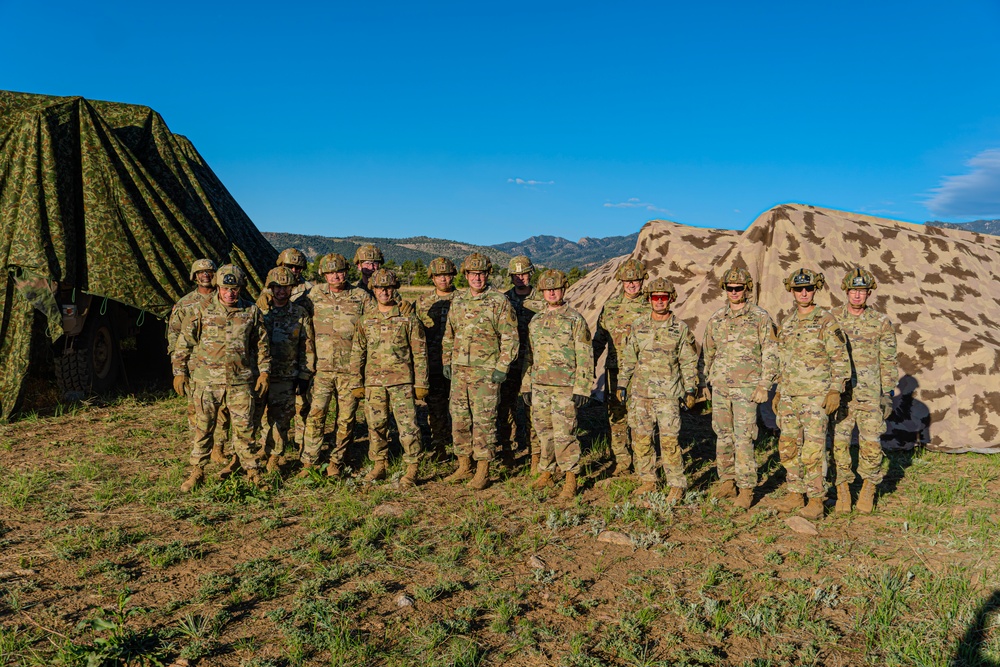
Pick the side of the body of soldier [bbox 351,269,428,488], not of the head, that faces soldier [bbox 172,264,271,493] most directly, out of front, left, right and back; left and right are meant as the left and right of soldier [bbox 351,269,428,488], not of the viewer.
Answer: right

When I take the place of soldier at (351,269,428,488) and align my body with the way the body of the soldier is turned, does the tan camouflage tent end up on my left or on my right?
on my left

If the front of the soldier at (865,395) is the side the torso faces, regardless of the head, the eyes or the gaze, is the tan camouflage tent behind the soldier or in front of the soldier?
behind

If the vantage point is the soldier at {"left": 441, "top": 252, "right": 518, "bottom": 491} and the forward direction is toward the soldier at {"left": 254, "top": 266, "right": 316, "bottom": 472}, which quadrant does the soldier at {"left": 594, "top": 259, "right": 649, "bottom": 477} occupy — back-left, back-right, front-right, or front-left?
back-right

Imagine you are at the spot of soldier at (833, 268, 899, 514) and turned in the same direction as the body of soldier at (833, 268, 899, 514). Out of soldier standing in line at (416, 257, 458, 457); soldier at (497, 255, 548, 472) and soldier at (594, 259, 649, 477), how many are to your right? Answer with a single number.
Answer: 3

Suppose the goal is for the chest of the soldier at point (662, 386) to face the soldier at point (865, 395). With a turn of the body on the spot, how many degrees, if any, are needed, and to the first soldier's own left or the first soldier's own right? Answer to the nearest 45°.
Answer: approximately 90° to the first soldier's own left

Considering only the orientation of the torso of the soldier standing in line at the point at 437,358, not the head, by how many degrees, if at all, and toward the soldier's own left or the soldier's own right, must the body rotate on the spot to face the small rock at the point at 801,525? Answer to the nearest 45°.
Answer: approximately 45° to the soldier's own left

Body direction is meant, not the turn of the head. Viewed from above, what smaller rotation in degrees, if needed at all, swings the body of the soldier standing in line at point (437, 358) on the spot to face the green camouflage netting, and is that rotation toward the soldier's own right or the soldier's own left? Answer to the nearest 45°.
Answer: approximately 135° to the soldier's own right

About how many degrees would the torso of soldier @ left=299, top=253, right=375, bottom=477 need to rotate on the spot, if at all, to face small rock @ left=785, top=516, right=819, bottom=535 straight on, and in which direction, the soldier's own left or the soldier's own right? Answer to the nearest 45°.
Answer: approximately 45° to the soldier's own left

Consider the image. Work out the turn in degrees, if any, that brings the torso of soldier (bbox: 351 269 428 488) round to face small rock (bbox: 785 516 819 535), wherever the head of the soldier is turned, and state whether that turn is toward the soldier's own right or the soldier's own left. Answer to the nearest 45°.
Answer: approximately 45° to the soldier's own left
